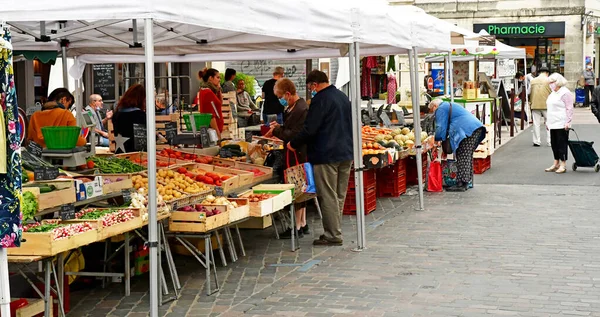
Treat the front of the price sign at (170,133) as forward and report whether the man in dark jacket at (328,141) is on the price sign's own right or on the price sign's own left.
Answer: on the price sign's own left

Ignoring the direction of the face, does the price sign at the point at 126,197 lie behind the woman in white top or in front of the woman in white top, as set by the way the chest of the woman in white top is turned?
in front

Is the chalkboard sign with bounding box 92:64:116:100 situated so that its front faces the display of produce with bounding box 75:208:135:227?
yes

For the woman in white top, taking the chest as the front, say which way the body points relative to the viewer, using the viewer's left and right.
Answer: facing the viewer and to the left of the viewer

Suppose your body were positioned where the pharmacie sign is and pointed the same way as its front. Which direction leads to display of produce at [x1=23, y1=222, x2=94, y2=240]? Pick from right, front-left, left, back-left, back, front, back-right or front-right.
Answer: front

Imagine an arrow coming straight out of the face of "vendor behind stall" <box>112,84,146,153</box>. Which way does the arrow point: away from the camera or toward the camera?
away from the camera

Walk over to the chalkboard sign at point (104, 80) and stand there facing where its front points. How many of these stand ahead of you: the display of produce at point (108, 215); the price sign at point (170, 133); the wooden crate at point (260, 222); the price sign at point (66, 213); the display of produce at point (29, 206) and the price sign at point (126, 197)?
6

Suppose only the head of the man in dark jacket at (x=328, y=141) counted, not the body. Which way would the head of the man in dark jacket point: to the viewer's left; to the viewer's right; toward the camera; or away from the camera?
to the viewer's left

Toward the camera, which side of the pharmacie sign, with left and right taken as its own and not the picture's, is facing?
front

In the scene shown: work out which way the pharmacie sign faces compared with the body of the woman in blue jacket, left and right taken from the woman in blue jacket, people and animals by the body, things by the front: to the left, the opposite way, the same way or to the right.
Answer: to the left

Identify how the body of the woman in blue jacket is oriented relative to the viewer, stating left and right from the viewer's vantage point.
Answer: facing to the left of the viewer

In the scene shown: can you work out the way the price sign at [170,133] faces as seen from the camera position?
facing the viewer

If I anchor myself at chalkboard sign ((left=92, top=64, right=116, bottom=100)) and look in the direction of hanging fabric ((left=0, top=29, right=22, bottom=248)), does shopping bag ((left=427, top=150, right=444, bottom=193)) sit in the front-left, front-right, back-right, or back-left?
front-left

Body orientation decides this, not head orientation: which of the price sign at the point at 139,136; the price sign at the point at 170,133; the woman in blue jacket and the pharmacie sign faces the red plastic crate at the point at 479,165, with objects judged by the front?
the pharmacie sign
